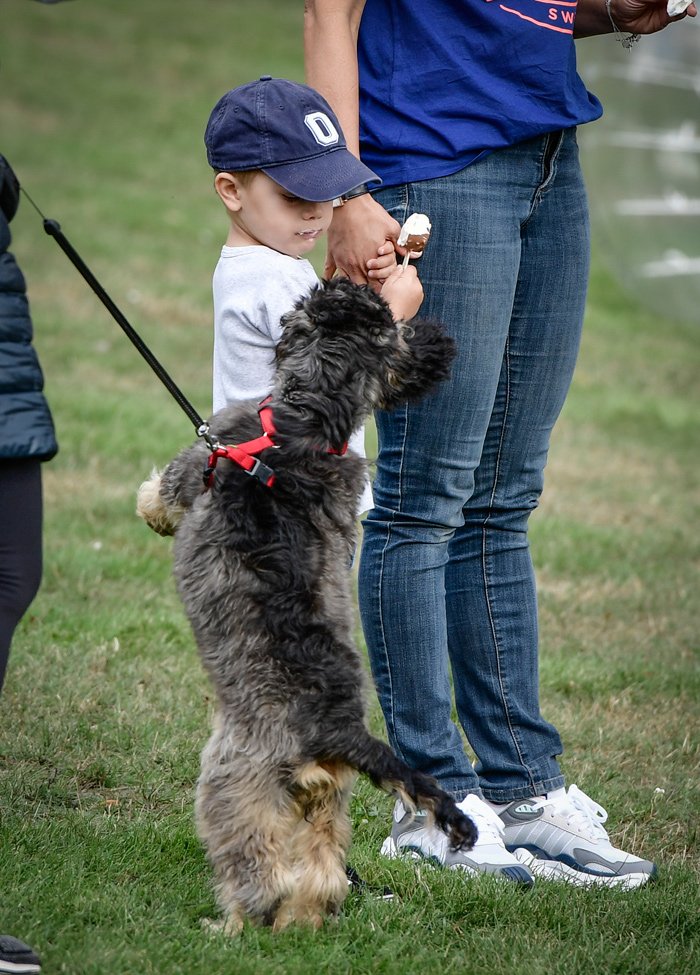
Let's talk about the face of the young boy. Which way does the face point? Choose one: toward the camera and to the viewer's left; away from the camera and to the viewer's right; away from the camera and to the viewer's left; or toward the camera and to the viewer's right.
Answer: toward the camera and to the viewer's right

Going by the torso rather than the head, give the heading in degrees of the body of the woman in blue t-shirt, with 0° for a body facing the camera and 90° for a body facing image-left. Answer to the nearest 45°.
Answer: approximately 315°

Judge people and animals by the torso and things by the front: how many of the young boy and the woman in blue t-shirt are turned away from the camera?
0

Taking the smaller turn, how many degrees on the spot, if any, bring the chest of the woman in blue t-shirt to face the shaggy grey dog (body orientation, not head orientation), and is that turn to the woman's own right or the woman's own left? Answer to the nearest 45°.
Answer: approximately 90° to the woman's own right

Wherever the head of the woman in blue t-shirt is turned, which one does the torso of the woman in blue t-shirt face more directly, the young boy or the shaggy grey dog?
the shaggy grey dog
